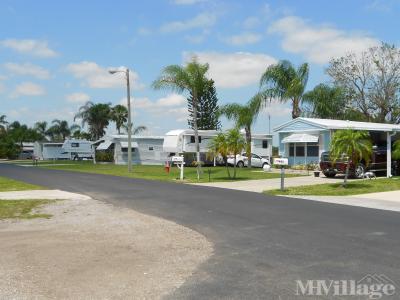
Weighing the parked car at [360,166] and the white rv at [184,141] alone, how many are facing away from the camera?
0

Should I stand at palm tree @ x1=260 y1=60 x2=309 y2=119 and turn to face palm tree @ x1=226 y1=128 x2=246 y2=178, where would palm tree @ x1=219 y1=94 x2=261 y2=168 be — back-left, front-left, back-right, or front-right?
front-right

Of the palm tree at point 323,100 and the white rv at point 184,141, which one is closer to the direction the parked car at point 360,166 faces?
the white rv

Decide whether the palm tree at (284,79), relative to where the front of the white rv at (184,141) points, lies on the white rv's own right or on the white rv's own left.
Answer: on the white rv's own left

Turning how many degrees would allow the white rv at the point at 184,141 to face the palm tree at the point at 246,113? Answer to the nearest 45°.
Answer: approximately 90° to its left

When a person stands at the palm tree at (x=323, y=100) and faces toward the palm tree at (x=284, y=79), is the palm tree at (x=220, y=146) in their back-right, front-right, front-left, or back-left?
front-left

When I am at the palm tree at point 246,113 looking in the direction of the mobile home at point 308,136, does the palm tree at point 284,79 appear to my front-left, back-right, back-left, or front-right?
front-left

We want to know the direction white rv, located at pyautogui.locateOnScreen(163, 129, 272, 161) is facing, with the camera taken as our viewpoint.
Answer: facing the viewer and to the left of the viewer

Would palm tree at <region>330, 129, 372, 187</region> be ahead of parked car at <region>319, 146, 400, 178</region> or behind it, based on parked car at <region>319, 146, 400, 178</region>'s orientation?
ahead
